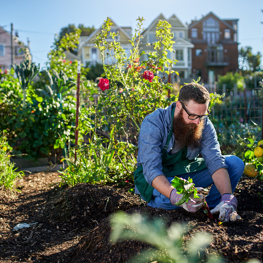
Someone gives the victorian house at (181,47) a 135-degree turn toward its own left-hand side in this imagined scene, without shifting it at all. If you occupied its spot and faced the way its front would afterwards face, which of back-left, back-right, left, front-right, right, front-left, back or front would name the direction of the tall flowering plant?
back-right

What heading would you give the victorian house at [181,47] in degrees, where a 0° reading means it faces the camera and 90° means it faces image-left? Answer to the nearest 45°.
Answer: approximately 0°

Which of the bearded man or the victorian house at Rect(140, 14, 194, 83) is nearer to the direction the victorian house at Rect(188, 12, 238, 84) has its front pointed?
the bearded man

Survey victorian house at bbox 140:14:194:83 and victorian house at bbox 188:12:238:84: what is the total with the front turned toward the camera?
2

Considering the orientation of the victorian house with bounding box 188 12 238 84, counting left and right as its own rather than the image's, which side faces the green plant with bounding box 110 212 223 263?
front

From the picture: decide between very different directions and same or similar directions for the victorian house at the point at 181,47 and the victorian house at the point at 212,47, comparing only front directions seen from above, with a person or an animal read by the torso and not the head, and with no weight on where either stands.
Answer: same or similar directions

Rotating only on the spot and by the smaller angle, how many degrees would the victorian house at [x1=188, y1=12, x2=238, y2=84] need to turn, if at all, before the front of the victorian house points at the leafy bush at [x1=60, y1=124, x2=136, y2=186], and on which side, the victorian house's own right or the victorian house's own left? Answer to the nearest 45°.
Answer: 0° — it already faces it

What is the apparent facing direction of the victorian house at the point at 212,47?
toward the camera

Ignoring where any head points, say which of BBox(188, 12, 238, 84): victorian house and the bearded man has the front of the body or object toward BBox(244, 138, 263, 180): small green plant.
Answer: the victorian house

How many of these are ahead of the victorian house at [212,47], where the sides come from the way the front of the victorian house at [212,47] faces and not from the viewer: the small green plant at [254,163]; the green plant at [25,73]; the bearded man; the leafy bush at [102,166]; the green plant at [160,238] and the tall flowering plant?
6

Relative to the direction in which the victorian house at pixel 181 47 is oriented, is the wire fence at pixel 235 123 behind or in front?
in front

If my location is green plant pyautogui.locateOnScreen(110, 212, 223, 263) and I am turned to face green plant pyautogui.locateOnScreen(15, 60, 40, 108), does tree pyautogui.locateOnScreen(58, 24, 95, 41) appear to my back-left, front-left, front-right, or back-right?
front-right

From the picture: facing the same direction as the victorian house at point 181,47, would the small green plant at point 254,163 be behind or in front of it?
in front
